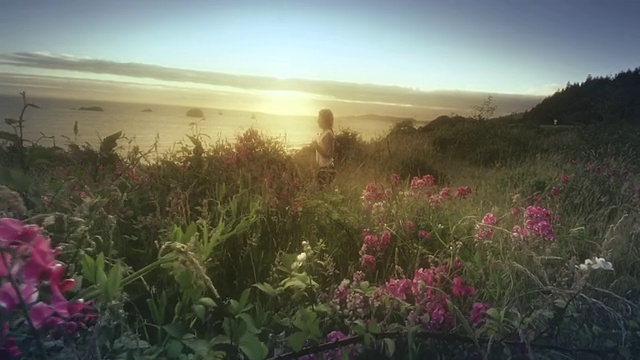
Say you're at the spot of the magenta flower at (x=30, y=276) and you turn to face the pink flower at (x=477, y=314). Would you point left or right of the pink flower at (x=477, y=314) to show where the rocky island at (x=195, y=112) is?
left

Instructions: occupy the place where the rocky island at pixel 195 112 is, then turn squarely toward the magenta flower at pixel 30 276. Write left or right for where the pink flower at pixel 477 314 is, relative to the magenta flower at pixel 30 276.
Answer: left

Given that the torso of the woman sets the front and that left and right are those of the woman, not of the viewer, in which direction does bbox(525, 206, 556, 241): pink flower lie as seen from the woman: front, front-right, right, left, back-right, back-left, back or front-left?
back-left

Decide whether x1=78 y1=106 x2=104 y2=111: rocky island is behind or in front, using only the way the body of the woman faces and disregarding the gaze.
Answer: in front

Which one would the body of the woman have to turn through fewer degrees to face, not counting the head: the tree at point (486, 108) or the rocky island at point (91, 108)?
the rocky island

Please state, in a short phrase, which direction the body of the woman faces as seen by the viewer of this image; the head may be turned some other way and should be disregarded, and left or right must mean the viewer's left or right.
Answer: facing to the left of the viewer

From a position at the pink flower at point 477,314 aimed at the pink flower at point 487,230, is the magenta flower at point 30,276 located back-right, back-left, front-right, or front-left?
back-left

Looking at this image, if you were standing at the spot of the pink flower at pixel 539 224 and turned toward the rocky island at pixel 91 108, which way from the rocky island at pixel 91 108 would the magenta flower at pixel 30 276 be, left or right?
left

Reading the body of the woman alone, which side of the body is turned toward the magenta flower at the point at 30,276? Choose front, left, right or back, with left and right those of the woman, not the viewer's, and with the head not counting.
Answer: left

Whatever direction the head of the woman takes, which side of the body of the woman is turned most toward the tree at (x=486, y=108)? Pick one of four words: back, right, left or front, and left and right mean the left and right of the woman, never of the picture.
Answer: right

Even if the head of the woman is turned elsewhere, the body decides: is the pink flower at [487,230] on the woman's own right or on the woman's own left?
on the woman's own left
